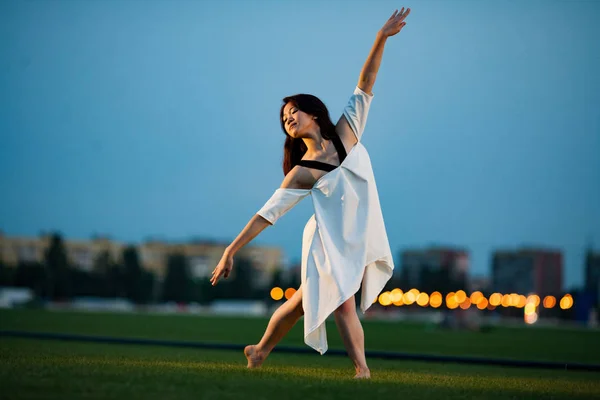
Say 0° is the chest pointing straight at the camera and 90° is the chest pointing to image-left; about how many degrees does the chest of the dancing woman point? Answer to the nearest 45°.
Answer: approximately 0°
